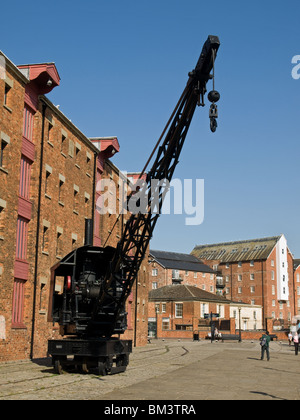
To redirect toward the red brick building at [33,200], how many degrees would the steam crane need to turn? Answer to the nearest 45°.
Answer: approximately 180°

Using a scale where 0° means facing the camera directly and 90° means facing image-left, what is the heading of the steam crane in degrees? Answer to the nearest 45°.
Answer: approximately 315°
